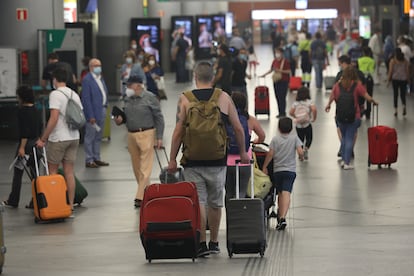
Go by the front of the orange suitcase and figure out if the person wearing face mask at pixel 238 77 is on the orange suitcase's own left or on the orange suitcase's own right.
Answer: on the orange suitcase's own left

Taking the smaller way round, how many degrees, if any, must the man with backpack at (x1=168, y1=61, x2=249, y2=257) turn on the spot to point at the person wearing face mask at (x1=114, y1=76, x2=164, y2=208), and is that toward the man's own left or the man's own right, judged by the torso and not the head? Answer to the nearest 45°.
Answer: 0° — they already face them

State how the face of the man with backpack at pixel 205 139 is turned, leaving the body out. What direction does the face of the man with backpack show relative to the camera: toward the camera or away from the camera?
away from the camera

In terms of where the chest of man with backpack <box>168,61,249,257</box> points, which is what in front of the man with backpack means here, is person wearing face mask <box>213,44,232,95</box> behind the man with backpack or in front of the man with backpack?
in front

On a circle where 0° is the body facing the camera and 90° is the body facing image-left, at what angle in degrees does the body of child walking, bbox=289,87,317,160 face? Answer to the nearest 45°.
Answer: approximately 180°

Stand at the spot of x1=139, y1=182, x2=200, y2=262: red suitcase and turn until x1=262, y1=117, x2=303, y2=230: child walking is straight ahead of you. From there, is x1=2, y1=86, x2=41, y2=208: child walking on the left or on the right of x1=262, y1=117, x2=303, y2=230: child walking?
left

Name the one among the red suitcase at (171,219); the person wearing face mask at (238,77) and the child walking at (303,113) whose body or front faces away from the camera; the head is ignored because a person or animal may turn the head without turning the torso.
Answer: the child walking

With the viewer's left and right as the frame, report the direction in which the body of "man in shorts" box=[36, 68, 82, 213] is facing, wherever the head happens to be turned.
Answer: facing away from the viewer and to the left of the viewer

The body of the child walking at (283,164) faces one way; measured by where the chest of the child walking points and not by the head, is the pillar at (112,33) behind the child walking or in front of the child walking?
in front

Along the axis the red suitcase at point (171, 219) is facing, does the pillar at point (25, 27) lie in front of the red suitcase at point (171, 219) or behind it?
behind

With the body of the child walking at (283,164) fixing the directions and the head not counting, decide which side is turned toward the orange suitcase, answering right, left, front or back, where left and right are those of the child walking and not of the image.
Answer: left

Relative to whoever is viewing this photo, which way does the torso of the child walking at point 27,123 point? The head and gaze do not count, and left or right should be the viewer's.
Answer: facing away from the viewer and to the left of the viewer

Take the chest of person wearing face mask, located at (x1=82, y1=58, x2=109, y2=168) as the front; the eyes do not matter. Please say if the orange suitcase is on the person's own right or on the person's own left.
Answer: on the person's own right
